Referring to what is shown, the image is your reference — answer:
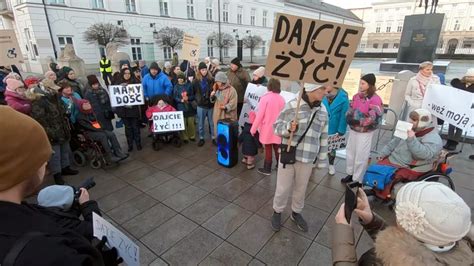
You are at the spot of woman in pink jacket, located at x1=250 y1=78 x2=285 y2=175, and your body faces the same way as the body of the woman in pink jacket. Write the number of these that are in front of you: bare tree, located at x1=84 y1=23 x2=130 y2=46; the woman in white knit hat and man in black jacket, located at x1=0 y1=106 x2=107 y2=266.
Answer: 1

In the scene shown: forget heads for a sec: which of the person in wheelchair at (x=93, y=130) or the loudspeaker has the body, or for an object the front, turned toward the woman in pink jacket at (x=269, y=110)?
the person in wheelchair

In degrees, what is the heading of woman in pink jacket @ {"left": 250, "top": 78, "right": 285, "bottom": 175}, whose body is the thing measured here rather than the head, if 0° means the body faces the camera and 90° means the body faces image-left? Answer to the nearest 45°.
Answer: approximately 135°

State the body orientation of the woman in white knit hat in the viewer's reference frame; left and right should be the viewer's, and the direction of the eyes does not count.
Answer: facing away from the viewer and to the left of the viewer

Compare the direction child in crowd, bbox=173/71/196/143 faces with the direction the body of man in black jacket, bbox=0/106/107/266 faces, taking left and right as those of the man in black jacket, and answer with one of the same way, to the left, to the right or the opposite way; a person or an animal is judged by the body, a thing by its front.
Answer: the opposite way

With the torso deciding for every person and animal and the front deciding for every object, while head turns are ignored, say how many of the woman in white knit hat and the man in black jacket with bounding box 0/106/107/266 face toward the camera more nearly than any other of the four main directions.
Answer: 0

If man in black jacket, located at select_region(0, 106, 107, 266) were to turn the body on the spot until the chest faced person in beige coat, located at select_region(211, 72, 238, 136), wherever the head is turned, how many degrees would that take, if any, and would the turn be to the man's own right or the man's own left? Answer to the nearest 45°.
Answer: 0° — they already face them

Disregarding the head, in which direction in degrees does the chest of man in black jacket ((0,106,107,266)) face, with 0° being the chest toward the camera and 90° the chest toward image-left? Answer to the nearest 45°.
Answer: approximately 225°

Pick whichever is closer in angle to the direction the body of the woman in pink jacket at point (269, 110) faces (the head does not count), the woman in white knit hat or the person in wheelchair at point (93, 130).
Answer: the person in wheelchair

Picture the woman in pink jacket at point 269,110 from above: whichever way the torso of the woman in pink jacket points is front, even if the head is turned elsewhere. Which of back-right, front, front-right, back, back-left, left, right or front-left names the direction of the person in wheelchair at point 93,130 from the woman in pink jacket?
front-left

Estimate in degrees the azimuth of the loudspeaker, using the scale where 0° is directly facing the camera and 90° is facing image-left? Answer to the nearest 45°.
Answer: approximately 45°

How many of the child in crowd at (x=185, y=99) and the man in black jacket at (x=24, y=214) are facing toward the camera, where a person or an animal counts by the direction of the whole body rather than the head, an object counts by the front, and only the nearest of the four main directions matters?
1

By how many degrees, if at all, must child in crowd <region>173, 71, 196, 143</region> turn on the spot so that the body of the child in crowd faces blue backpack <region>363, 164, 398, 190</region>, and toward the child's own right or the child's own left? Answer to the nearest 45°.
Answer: approximately 45° to the child's own left

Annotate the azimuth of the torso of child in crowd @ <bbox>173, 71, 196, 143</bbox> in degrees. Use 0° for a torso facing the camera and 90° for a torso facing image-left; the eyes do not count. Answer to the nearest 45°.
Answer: approximately 0°

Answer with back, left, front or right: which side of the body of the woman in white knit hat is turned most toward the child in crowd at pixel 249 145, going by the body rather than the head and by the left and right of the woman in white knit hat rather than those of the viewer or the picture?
front

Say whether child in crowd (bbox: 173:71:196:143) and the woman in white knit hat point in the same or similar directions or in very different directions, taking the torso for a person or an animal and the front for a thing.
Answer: very different directions
